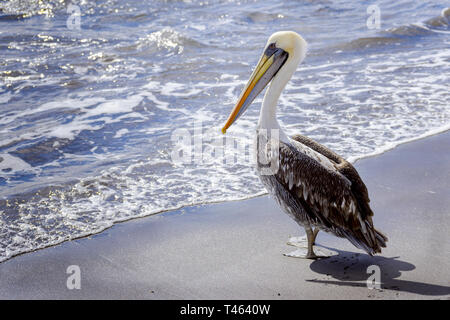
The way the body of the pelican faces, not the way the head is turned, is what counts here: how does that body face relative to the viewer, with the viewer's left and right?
facing to the left of the viewer
